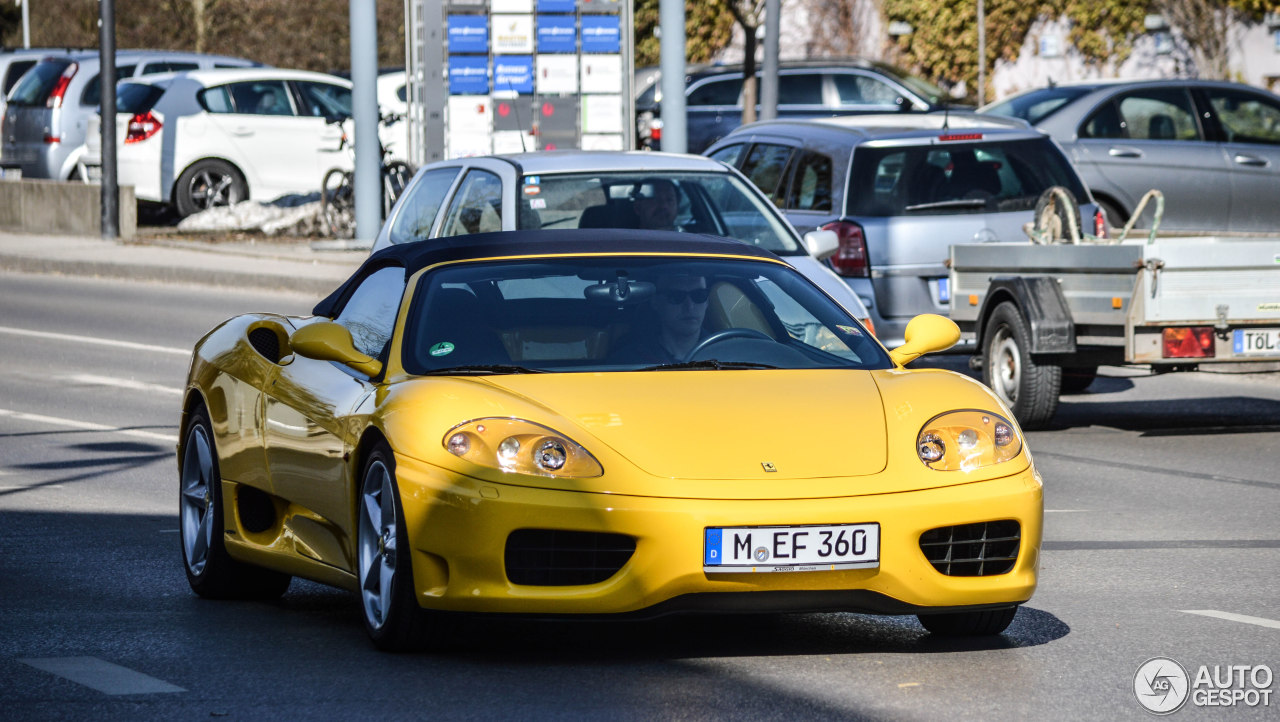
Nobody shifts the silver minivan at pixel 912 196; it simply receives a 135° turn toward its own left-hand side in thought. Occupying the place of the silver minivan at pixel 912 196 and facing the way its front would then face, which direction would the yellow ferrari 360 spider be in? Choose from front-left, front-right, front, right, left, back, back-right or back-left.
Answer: front

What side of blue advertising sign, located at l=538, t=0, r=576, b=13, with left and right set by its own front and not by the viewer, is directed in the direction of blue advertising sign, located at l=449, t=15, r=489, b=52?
right

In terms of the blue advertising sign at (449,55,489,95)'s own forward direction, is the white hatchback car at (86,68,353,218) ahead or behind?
behind

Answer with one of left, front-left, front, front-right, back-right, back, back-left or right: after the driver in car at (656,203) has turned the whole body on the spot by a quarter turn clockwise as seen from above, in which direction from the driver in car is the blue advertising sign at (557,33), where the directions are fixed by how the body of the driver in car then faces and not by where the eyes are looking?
back-right

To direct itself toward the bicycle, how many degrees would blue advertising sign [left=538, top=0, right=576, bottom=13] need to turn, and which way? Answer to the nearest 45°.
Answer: approximately 135° to its right

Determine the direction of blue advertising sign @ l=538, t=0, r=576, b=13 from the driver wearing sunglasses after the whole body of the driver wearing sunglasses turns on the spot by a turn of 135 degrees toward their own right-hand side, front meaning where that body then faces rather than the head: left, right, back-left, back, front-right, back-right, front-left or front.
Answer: right

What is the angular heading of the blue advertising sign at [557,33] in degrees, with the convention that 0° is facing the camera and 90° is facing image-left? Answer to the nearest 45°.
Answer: approximately 0°
